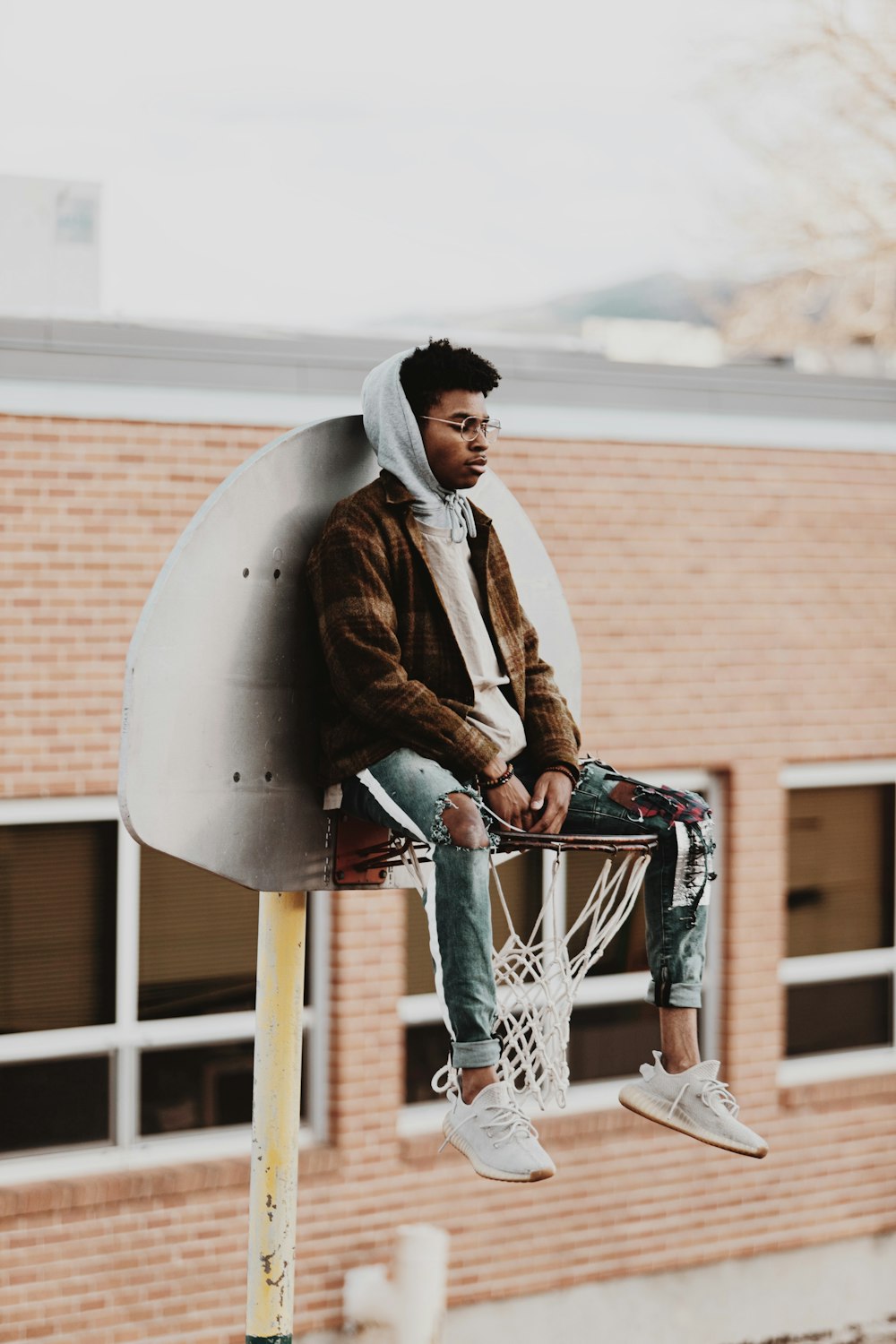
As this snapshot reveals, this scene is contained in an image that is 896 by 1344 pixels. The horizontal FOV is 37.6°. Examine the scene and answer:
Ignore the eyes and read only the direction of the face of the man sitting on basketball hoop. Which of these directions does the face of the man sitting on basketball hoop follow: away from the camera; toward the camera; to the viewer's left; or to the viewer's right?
to the viewer's right

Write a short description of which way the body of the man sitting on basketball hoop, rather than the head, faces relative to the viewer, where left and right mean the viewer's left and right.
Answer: facing the viewer and to the right of the viewer

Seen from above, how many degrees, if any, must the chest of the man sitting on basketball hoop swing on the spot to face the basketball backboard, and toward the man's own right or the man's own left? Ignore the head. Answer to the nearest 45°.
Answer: approximately 135° to the man's own right
